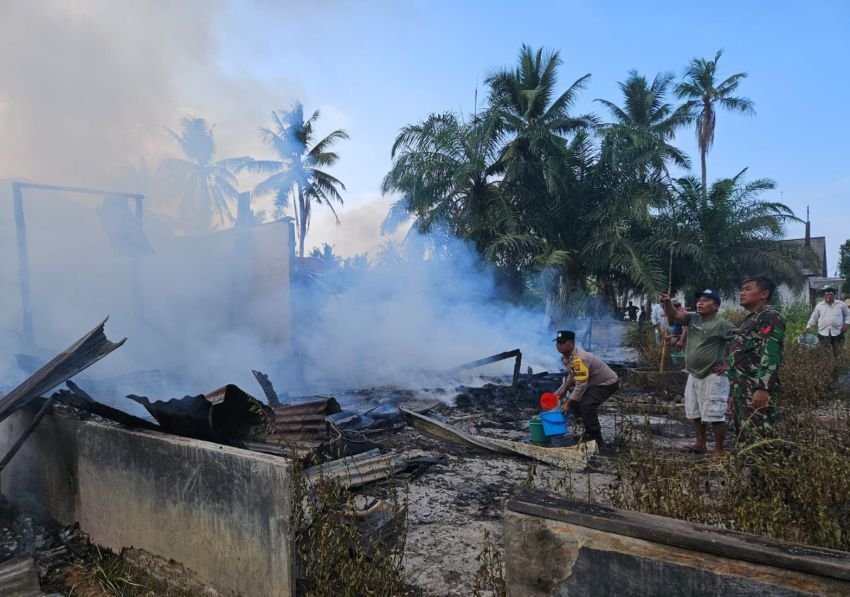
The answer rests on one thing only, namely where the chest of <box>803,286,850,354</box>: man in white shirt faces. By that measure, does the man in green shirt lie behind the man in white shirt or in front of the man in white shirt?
in front

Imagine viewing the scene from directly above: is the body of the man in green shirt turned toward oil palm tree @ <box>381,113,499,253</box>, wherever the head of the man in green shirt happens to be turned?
no

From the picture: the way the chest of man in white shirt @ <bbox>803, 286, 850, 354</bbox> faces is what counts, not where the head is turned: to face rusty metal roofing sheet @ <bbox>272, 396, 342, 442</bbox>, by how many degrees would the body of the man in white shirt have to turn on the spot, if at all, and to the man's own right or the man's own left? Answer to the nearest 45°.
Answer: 0° — they already face it

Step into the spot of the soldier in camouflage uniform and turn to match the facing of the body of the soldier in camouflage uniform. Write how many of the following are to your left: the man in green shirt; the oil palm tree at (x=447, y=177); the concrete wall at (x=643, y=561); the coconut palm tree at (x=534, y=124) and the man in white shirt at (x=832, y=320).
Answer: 1

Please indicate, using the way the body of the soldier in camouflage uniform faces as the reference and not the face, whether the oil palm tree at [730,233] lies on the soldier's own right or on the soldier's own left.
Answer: on the soldier's own right

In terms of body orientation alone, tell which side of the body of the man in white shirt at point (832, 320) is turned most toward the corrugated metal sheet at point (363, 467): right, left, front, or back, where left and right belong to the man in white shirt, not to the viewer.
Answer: front

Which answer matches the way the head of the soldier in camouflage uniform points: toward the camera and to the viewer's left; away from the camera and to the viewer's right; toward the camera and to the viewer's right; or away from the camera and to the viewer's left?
toward the camera and to the viewer's left

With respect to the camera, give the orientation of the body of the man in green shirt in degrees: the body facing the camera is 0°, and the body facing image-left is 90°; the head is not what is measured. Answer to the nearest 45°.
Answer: approximately 45°

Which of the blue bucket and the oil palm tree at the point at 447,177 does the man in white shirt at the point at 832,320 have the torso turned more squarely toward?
the blue bucket

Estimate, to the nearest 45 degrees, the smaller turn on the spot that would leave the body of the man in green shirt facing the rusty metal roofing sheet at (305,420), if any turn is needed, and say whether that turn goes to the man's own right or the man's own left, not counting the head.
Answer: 0° — they already face it

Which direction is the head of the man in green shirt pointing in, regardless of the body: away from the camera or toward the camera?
toward the camera

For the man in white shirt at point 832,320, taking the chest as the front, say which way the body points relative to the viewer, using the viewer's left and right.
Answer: facing the viewer
